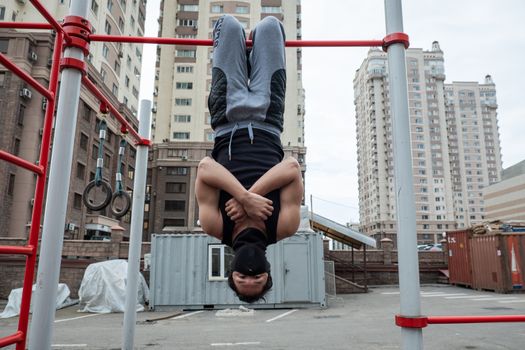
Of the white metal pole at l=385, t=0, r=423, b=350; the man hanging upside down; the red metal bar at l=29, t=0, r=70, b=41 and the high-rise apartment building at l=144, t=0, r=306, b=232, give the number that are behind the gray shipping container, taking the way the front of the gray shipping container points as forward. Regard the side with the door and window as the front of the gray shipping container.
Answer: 1

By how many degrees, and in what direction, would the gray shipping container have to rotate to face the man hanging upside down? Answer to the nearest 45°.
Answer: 0° — it already faces them

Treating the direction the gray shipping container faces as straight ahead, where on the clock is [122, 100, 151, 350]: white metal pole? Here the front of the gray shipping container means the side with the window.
The white metal pole is roughly at 12 o'clock from the gray shipping container.

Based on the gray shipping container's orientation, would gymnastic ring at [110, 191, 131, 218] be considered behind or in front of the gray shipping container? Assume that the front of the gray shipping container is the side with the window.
in front

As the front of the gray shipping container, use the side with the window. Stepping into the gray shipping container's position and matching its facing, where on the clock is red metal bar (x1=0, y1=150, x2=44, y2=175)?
The red metal bar is roughly at 12 o'clock from the gray shipping container.

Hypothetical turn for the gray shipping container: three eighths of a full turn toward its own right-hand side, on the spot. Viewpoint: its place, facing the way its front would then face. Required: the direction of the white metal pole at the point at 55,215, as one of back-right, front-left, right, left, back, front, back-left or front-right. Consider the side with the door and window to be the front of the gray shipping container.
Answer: back-left

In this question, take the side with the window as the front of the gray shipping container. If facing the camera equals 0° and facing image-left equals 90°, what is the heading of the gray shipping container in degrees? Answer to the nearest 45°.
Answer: approximately 0°

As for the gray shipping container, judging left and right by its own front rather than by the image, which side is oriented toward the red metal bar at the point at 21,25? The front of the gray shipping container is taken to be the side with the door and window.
front

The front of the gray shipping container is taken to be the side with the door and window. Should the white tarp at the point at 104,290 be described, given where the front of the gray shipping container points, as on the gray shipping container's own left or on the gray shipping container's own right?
on the gray shipping container's own right

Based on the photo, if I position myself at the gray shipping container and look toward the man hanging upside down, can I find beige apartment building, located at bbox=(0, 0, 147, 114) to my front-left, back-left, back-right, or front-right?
back-right

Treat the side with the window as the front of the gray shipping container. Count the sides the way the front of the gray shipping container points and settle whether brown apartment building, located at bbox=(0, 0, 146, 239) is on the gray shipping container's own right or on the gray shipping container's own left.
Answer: on the gray shipping container's own right

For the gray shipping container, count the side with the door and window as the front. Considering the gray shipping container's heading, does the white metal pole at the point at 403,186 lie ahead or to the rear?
ahead
